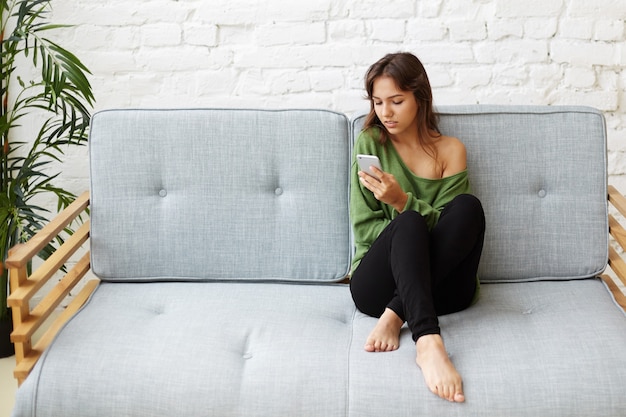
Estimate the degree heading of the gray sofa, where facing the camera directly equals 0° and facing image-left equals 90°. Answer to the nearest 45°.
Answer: approximately 0°

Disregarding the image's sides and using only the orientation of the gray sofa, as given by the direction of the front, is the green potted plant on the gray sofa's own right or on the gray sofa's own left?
on the gray sofa's own right

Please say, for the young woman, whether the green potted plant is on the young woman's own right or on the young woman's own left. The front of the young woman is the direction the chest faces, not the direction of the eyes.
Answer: on the young woman's own right
